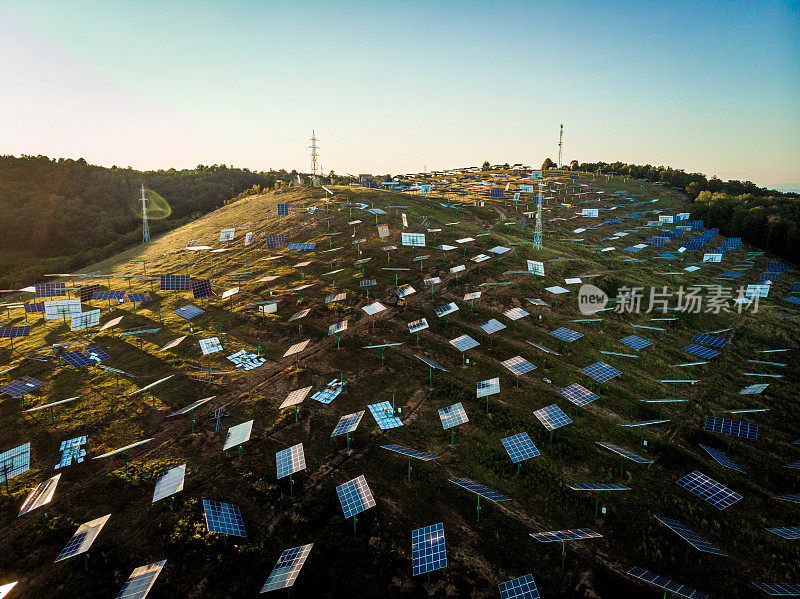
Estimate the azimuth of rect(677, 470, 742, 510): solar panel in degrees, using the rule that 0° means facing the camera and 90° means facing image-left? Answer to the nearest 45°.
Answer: approximately 45°

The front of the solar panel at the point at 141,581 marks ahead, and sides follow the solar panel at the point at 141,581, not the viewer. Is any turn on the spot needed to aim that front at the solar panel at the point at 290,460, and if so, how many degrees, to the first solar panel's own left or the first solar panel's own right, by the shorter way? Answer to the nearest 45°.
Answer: approximately 180°

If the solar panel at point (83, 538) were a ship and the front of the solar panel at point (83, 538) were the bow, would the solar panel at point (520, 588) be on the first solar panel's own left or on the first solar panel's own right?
on the first solar panel's own left

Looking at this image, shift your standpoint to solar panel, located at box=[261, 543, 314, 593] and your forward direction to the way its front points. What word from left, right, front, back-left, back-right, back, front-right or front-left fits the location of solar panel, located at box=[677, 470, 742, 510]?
back-left

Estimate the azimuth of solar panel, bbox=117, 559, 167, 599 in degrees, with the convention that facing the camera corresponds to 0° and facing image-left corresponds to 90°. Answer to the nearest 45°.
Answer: approximately 45°

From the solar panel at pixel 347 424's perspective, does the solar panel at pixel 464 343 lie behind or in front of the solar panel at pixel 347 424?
behind

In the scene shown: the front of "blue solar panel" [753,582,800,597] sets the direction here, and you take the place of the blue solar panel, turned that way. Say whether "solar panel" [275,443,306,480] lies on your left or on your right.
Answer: on your right

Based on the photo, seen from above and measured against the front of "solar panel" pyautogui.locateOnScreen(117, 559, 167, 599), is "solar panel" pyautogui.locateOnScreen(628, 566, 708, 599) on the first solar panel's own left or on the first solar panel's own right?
on the first solar panel's own left

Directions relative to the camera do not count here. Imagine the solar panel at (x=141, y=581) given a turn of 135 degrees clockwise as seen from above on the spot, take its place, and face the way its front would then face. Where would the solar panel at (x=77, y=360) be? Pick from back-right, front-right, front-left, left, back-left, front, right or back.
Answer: front
